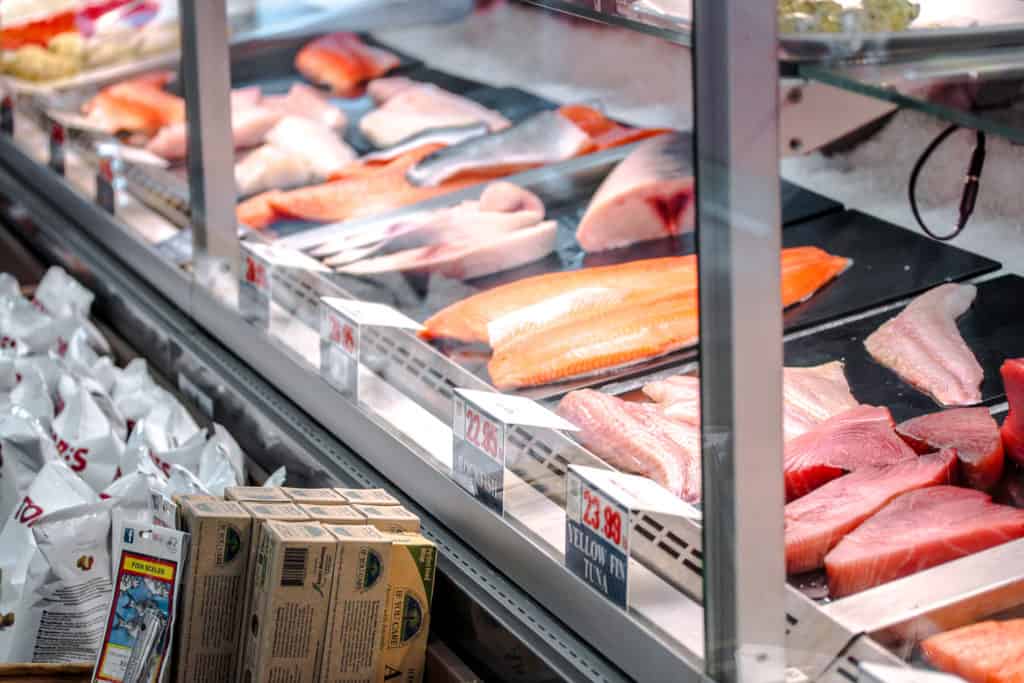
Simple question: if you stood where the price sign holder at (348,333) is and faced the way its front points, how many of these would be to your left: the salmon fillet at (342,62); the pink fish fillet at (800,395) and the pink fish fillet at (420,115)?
1

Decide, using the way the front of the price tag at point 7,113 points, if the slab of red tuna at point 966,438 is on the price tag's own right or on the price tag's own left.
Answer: on the price tag's own left

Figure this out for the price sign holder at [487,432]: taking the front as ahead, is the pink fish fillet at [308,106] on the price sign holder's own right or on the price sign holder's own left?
on the price sign holder's own right

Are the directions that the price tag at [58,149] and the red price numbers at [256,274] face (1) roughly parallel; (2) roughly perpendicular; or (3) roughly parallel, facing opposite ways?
roughly parallel

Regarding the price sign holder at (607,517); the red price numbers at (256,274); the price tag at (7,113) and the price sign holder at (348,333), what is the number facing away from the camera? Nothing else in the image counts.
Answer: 0

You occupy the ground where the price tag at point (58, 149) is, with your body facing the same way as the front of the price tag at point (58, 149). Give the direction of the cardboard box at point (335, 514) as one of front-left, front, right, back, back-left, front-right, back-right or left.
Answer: front-left

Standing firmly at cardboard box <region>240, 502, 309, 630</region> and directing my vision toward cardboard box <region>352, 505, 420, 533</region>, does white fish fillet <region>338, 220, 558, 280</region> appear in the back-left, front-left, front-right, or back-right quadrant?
front-left

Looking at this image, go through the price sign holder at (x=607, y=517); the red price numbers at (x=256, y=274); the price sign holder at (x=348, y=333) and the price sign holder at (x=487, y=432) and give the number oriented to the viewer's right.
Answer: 0

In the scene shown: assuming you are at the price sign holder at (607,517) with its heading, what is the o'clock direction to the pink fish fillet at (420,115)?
The pink fish fillet is roughly at 4 o'clock from the price sign holder.

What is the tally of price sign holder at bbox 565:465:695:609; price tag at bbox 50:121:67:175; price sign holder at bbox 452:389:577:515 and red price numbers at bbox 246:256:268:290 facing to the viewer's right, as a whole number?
0

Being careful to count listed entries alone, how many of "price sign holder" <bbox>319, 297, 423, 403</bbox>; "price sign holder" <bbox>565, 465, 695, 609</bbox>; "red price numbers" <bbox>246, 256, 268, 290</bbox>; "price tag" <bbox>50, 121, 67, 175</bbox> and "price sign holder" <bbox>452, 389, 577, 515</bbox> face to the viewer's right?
0

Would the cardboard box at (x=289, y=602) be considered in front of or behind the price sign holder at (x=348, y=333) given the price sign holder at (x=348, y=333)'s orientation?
in front

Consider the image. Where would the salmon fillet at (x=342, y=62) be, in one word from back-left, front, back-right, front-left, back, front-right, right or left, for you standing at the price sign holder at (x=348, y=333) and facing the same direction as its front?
back-right

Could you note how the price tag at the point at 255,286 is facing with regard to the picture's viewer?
facing the viewer and to the left of the viewer

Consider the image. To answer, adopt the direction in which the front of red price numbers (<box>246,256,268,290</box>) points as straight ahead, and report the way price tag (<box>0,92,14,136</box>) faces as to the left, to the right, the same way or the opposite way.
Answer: the same way
